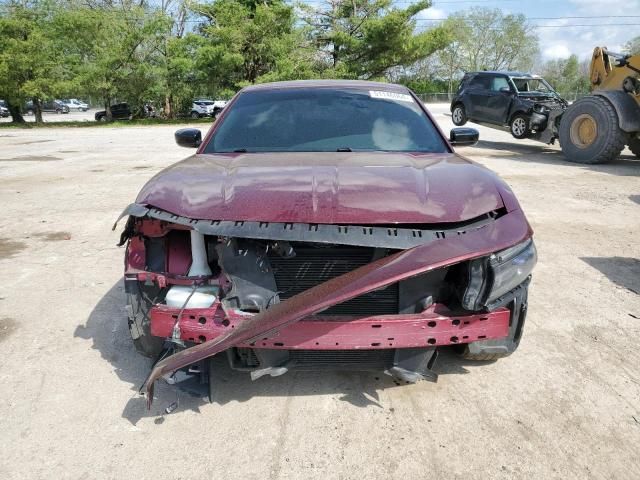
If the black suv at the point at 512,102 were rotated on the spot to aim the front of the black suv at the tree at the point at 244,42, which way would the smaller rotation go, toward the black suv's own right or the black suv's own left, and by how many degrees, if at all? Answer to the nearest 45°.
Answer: approximately 180°

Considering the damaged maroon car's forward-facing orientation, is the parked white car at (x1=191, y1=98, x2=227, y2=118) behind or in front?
behind

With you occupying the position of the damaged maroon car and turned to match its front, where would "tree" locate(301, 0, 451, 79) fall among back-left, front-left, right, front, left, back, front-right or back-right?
back

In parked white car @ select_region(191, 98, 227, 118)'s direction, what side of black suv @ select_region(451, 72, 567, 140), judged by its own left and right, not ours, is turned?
back

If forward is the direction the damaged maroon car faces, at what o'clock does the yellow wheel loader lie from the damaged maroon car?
The yellow wheel loader is roughly at 7 o'clock from the damaged maroon car.

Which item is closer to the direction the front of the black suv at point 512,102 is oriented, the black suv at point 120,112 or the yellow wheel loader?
the yellow wheel loader

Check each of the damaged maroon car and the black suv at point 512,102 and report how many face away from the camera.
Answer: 0

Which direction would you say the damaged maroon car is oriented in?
toward the camera

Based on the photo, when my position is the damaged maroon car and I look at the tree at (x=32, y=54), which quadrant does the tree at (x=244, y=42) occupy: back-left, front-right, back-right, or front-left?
front-right

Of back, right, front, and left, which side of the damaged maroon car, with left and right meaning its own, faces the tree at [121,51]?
back

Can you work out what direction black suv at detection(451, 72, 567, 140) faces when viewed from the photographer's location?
facing the viewer and to the right of the viewer

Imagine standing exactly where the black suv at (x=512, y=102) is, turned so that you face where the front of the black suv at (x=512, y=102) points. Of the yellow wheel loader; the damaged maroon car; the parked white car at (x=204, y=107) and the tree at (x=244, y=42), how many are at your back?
2

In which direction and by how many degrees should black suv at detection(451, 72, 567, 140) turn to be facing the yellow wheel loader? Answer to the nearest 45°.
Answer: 0° — it already faces it
